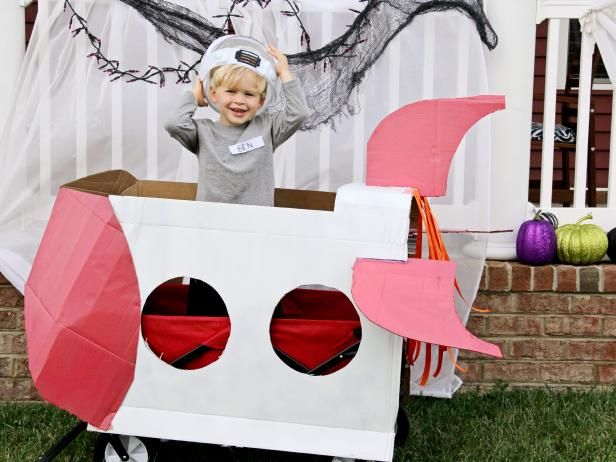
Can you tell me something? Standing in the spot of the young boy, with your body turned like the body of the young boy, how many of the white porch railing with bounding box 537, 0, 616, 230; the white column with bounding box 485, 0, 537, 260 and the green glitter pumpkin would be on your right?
0

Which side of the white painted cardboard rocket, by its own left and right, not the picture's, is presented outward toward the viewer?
left

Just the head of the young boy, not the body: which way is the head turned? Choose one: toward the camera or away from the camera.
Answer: toward the camera

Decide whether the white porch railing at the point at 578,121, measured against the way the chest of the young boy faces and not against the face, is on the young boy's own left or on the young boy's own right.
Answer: on the young boy's own left

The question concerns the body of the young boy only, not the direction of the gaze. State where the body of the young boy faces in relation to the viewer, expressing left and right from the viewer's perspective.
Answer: facing the viewer

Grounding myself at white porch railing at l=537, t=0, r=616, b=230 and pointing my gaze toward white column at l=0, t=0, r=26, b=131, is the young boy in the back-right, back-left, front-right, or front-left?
front-left

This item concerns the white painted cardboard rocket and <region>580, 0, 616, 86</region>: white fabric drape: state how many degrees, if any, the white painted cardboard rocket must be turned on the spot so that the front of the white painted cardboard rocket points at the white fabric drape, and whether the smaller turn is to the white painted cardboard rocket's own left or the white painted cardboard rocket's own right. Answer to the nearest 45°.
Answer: approximately 135° to the white painted cardboard rocket's own right

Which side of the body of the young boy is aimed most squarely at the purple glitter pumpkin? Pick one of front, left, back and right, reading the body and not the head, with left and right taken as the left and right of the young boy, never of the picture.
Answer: left

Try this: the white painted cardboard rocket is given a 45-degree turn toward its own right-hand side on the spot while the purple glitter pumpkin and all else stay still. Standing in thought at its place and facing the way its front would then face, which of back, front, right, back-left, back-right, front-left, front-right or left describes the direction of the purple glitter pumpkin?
right
